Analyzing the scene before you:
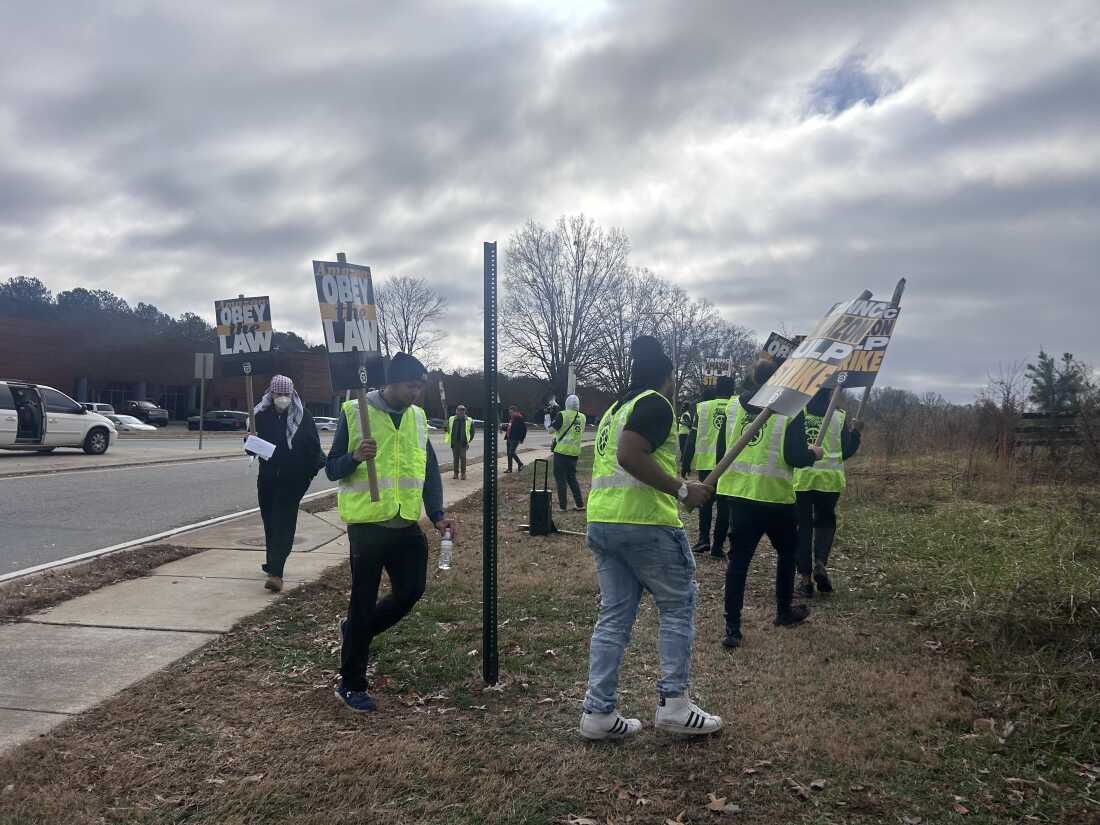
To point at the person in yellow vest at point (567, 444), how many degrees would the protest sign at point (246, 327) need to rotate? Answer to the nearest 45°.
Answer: approximately 135° to its left

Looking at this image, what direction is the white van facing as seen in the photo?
to the viewer's right

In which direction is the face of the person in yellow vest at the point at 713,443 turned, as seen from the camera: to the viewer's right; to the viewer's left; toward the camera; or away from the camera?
away from the camera

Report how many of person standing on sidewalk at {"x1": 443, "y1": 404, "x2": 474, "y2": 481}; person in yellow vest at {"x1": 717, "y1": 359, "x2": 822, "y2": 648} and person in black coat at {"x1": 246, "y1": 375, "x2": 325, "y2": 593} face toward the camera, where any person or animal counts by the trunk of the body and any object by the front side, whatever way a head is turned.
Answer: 2

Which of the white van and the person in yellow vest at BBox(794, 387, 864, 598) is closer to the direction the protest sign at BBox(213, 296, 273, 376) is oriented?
the person in yellow vest

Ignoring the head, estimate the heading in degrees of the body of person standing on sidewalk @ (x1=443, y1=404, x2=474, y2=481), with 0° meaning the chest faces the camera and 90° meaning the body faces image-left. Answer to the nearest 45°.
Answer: approximately 0°

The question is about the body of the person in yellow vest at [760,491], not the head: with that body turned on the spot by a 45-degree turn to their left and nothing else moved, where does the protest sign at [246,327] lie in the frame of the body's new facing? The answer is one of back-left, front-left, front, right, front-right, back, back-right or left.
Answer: left

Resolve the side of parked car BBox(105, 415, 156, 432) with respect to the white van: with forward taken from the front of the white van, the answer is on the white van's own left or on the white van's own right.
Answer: on the white van's own left

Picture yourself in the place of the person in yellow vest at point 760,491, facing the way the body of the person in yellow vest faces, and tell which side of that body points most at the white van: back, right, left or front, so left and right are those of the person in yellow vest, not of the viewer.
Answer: left
